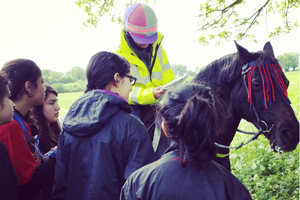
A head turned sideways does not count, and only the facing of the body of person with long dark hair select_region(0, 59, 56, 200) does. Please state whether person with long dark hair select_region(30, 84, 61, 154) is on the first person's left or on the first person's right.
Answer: on the first person's left

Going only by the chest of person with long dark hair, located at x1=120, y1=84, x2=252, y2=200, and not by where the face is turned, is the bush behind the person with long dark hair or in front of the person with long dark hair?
in front

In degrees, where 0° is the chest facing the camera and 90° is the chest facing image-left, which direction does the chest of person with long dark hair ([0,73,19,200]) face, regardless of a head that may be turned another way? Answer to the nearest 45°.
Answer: approximately 270°

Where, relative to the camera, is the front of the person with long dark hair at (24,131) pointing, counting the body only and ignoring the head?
to the viewer's right

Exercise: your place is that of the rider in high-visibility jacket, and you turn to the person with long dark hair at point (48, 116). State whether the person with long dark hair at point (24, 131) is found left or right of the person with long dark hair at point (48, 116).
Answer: left

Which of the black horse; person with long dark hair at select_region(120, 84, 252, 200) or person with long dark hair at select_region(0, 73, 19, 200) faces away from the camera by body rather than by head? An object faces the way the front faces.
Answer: person with long dark hair at select_region(120, 84, 252, 200)

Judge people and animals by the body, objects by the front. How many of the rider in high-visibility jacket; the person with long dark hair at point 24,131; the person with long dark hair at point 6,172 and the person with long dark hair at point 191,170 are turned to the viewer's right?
2

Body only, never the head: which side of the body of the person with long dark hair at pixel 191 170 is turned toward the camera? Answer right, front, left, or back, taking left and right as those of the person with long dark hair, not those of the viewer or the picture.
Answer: back

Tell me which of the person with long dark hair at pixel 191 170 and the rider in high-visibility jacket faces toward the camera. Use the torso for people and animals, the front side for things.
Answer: the rider in high-visibility jacket

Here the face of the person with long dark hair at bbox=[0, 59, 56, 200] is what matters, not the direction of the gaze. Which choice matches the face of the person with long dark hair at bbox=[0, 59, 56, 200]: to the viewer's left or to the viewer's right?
to the viewer's right

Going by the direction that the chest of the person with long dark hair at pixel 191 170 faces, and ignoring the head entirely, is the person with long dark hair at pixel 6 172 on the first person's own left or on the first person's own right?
on the first person's own left

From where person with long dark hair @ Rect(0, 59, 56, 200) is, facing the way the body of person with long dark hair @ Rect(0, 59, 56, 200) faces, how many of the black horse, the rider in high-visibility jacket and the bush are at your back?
0

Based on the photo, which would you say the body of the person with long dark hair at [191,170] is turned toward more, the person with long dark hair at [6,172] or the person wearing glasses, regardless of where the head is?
the person wearing glasses

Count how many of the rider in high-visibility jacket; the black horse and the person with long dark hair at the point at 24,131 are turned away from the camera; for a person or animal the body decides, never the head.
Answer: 0

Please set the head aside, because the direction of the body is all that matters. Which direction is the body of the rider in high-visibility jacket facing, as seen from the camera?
toward the camera

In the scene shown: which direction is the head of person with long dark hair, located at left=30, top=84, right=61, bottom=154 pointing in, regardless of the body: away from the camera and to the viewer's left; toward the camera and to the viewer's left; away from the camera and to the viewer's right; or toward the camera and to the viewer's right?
toward the camera and to the viewer's right
